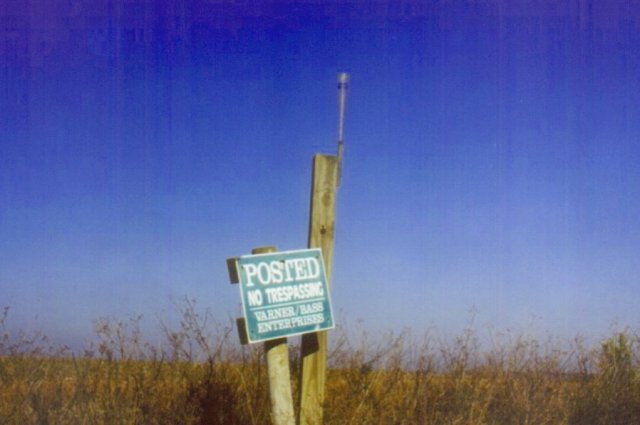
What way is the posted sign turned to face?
toward the camera
